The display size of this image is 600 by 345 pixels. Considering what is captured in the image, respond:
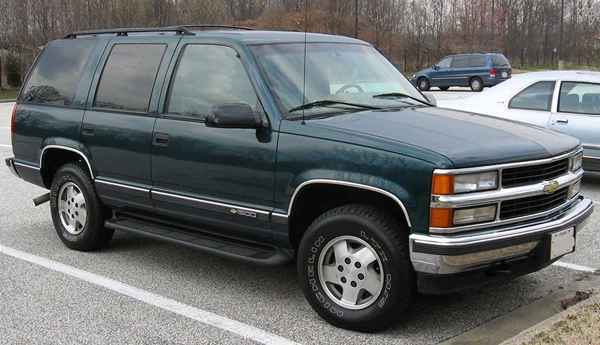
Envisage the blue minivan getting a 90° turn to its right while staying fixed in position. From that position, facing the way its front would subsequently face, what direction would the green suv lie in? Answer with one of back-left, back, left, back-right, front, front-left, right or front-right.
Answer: back-right

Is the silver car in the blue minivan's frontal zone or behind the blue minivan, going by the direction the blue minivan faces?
behind

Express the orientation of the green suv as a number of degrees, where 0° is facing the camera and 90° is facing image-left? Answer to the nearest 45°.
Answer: approximately 315°

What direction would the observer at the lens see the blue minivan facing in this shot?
facing away from the viewer and to the left of the viewer
